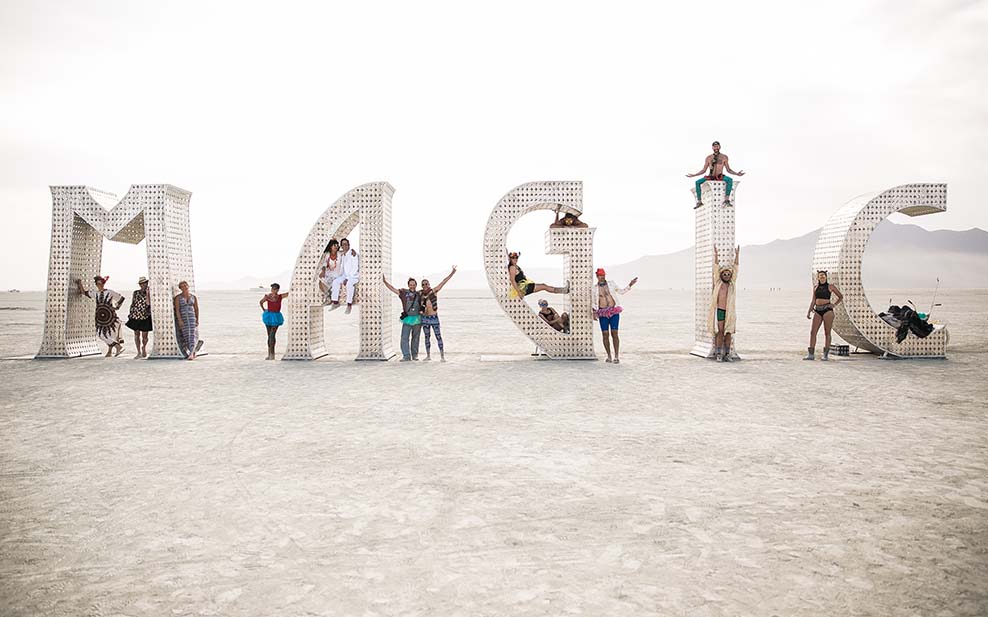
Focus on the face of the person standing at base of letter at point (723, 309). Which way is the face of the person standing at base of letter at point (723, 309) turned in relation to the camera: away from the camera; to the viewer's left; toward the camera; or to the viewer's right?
toward the camera

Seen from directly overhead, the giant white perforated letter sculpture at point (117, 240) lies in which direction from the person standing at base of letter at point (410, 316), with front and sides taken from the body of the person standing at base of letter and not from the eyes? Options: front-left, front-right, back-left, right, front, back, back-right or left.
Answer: right

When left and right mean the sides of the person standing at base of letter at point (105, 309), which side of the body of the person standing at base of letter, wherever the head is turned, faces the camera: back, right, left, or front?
front

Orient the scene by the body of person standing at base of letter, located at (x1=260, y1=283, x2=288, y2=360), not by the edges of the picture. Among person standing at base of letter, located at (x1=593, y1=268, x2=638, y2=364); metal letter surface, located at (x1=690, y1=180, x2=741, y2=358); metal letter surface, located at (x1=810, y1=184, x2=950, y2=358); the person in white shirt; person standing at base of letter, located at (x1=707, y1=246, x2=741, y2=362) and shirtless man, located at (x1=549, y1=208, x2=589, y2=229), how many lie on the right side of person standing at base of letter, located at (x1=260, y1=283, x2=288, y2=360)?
0

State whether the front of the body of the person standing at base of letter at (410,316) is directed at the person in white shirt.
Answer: no

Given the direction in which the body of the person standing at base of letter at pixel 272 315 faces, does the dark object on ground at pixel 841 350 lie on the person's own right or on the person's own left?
on the person's own left

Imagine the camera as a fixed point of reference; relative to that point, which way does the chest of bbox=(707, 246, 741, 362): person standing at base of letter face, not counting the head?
toward the camera

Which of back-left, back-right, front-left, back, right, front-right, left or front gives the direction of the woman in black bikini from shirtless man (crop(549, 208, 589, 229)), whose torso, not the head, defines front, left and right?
left

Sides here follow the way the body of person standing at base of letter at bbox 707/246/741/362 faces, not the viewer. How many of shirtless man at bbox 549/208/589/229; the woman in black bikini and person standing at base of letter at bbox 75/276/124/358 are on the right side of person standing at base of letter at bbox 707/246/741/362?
2

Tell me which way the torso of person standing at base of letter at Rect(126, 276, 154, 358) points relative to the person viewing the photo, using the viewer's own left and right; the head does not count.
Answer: facing the viewer

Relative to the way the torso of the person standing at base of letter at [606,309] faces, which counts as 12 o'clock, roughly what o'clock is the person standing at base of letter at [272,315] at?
the person standing at base of letter at [272,315] is roughly at 3 o'clock from the person standing at base of letter at [606,309].

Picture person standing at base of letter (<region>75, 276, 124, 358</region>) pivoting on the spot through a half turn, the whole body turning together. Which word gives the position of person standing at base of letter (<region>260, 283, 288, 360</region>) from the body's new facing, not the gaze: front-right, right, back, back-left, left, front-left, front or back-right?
back-right

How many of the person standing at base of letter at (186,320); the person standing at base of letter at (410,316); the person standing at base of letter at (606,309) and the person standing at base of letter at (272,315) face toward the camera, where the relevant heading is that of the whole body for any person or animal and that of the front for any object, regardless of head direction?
4

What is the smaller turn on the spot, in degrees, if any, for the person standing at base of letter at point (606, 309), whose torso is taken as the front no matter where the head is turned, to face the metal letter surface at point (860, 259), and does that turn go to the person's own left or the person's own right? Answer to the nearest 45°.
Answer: approximately 90° to the person's own left

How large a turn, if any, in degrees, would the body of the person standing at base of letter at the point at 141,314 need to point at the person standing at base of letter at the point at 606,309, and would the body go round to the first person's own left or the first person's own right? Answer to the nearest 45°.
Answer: approximately 45° to the first person's own left

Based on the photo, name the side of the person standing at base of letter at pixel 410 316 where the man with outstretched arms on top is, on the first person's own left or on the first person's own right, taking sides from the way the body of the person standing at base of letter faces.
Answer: on the first person's own left

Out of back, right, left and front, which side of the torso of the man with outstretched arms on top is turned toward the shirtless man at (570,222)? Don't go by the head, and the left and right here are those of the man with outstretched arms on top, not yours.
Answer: right
